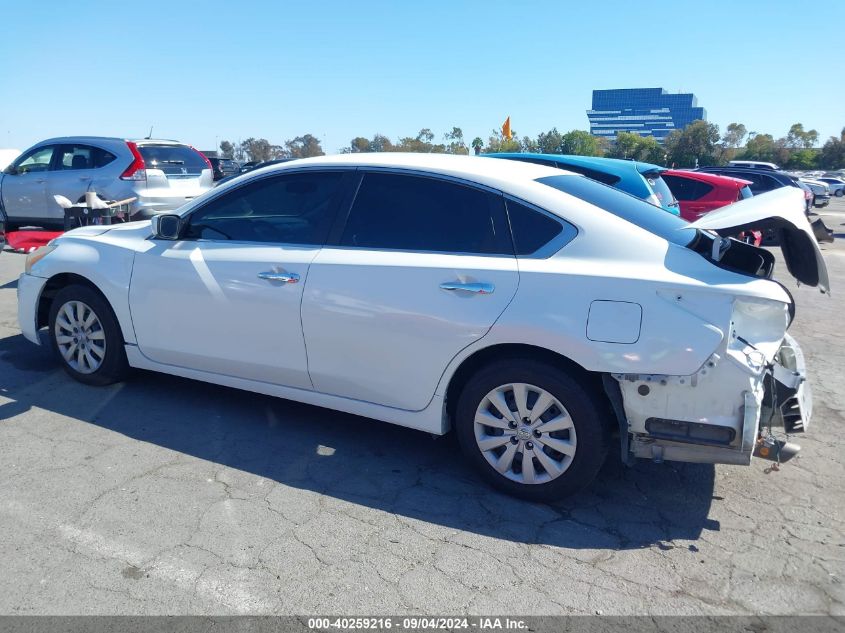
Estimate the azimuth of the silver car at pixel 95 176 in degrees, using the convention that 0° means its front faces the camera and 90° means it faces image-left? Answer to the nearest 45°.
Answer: approximately 135°

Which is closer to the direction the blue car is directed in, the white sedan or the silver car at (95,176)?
the silver car

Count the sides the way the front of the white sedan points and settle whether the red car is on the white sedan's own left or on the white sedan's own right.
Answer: on the white sedan's own right

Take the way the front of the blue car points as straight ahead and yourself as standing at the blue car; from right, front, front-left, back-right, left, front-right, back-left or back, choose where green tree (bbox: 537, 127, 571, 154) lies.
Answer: front-right

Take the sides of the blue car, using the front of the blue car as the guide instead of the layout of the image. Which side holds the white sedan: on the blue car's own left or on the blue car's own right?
on the blue car's own left

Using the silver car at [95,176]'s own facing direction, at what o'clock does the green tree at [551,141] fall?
The green tree is roughly at 3 o'clock from the silver car.

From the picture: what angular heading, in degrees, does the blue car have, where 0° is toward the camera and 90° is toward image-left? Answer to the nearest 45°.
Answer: approximately 135°

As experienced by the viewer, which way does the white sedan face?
facing away from the viewer and to the left of the viewer
